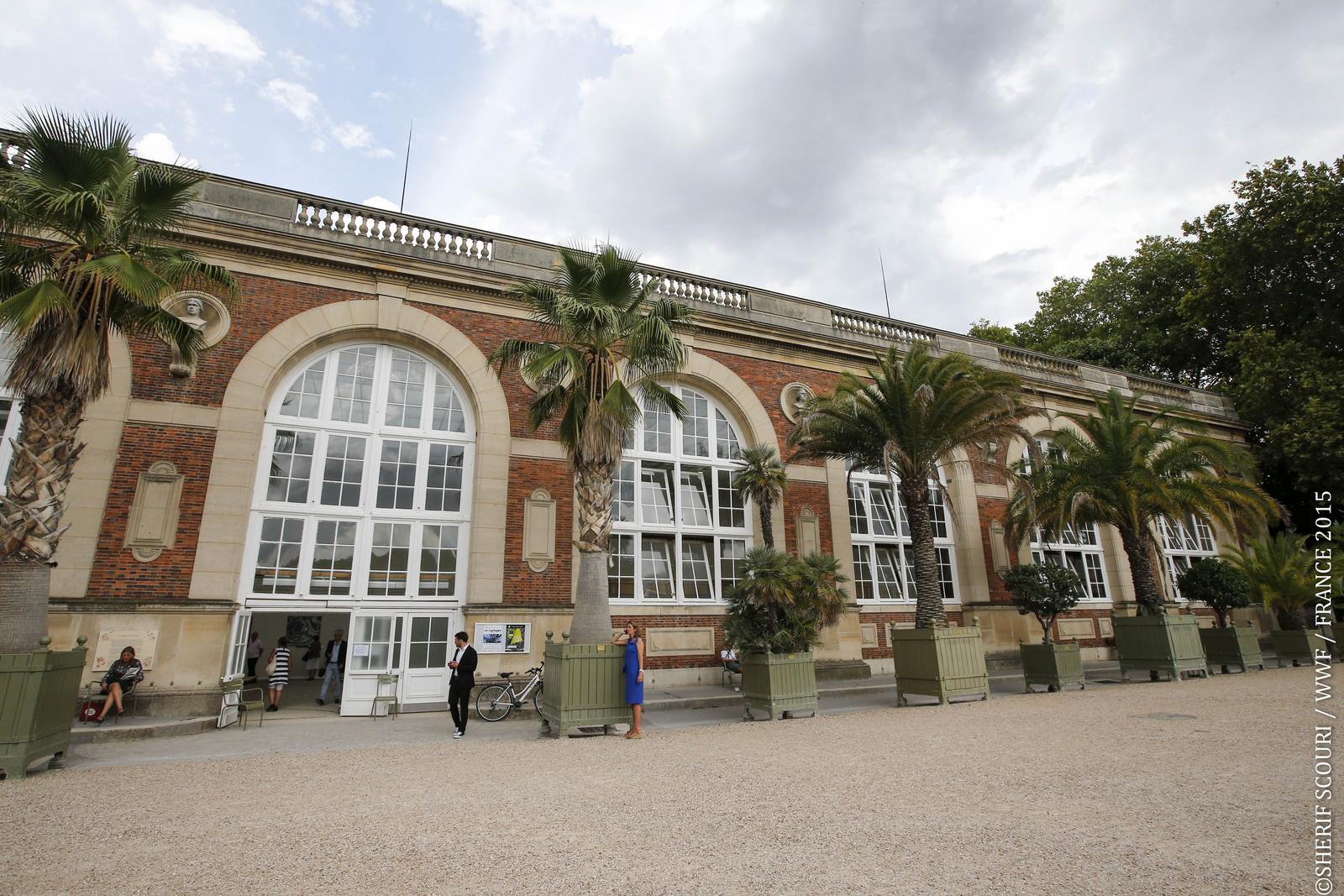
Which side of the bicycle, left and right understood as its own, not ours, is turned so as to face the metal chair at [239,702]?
back

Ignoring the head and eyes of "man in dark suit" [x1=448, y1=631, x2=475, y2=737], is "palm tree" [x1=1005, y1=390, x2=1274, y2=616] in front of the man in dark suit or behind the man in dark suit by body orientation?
behind

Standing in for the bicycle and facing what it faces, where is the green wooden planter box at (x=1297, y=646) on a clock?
The green wooden planter box is roughly at 12 o'clock from the bicycle.

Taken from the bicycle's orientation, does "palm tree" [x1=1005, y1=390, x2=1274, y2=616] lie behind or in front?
in front

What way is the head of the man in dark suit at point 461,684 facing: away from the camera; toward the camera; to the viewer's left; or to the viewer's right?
to the viewer's left

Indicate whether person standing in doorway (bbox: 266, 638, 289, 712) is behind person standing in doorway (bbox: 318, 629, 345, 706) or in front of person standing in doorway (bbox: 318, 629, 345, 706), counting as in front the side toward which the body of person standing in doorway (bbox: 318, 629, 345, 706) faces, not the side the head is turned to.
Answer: in front

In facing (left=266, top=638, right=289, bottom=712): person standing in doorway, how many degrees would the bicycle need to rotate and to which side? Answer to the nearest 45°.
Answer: approximately 135° to its left

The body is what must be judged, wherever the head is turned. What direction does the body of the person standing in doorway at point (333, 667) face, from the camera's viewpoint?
toward the camera

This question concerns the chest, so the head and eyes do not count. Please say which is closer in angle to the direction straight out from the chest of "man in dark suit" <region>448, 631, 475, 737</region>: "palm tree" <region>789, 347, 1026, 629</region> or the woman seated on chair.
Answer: the woman seated on chair

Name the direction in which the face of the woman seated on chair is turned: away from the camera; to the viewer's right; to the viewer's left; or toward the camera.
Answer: toward the camera

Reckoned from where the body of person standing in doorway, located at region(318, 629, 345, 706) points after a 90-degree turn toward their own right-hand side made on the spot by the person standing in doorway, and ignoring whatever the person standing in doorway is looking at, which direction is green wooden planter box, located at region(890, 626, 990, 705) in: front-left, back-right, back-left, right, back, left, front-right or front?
back-left

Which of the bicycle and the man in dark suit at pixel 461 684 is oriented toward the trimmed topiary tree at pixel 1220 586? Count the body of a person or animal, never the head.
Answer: the bicycle

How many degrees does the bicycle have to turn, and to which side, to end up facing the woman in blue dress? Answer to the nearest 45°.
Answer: approximately 45° to its right

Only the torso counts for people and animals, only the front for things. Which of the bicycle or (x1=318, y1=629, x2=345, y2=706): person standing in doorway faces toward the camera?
the person standing in doorway

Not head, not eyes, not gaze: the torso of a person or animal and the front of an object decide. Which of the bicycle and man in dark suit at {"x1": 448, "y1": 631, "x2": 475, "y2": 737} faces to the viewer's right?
the bicycle

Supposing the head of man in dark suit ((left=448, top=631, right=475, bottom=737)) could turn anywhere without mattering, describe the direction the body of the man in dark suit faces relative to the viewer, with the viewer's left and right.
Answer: facing the viewer and to the left of the viewer

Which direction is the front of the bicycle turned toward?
to the viewer's right

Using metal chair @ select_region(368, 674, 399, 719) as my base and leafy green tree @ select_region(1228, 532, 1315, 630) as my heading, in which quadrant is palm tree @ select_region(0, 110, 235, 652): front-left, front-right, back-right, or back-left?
back-right

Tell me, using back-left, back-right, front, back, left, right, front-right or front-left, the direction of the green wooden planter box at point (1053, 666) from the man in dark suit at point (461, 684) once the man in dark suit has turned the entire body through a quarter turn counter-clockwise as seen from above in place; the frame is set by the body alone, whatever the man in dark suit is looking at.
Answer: front-left

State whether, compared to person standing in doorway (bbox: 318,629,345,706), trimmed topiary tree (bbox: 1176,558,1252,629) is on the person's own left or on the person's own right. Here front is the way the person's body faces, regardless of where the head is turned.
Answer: on the person's own left
